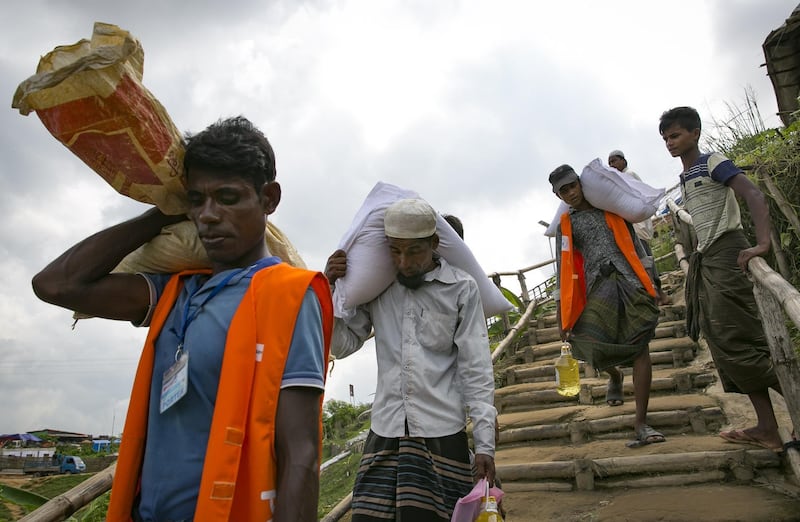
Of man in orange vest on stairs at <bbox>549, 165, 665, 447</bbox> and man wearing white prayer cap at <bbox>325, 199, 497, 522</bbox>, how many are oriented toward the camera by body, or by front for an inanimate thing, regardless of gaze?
2

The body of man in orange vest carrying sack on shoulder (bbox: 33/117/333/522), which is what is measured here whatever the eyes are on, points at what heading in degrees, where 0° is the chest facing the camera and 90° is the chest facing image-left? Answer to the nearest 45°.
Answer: approximately 45°

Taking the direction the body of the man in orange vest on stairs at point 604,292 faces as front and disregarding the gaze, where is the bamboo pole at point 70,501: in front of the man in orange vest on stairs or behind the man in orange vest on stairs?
in front

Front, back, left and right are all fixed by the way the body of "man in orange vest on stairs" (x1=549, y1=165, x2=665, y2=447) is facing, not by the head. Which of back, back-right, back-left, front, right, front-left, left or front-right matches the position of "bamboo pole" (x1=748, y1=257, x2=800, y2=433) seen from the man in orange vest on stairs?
front-left

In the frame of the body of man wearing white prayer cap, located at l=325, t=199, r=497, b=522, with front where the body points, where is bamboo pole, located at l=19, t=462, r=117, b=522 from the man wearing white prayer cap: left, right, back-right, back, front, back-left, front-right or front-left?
right

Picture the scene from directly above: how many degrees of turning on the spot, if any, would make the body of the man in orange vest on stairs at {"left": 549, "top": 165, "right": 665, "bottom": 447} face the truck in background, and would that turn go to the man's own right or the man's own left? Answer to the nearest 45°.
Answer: approximately 135° to the man's own right

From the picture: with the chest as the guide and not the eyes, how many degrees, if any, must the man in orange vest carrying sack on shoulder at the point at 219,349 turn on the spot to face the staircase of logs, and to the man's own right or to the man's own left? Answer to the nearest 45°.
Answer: approximately 180°

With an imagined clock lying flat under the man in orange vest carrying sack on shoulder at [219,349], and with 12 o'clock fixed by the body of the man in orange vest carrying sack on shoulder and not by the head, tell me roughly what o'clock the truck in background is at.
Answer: The truck in background is roughly at 4 o'clock from the man in orange vest carrying sack on shoulder.

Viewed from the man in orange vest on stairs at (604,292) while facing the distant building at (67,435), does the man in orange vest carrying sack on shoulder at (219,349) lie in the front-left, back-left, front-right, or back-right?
back-left

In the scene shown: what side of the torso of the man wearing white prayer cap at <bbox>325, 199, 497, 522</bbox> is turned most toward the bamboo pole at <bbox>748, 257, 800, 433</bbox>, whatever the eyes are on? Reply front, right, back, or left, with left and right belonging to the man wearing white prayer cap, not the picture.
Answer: left

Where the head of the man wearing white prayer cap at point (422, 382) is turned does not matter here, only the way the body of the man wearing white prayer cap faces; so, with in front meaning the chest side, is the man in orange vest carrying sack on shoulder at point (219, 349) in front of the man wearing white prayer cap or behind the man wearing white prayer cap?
in front
